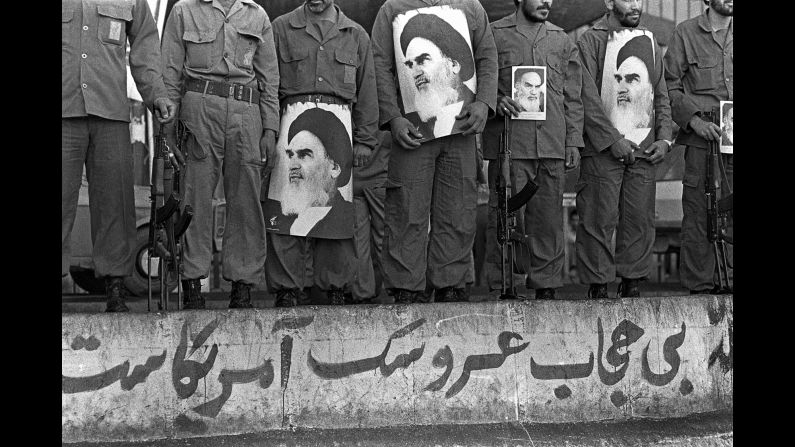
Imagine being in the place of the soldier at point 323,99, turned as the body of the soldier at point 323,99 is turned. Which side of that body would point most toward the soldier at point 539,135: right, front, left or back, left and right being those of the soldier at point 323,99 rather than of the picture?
left

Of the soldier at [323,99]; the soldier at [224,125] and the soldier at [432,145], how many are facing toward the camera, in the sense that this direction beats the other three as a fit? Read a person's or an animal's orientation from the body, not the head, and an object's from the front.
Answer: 3

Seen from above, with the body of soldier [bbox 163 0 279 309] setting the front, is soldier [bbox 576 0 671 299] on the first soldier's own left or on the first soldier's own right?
on the first soldier's own left

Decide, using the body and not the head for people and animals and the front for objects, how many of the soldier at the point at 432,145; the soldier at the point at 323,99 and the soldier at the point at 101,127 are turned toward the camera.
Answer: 3

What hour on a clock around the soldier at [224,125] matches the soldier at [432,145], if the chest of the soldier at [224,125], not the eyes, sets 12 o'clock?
the soldier at [432,145] is roughly at 9 o'clock from the soldier at [224,125].

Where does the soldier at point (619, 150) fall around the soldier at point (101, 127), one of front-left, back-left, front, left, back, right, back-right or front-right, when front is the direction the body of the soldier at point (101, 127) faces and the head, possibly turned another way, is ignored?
left

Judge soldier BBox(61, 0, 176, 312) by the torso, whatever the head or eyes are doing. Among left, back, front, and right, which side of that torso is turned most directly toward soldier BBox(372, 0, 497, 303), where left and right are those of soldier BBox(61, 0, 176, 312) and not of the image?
left

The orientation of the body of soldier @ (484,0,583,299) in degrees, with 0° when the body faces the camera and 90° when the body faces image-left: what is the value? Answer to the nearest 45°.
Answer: approximately 0°

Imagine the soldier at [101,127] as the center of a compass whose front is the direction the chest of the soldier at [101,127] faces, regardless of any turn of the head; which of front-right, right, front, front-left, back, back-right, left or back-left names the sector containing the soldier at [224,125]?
left
